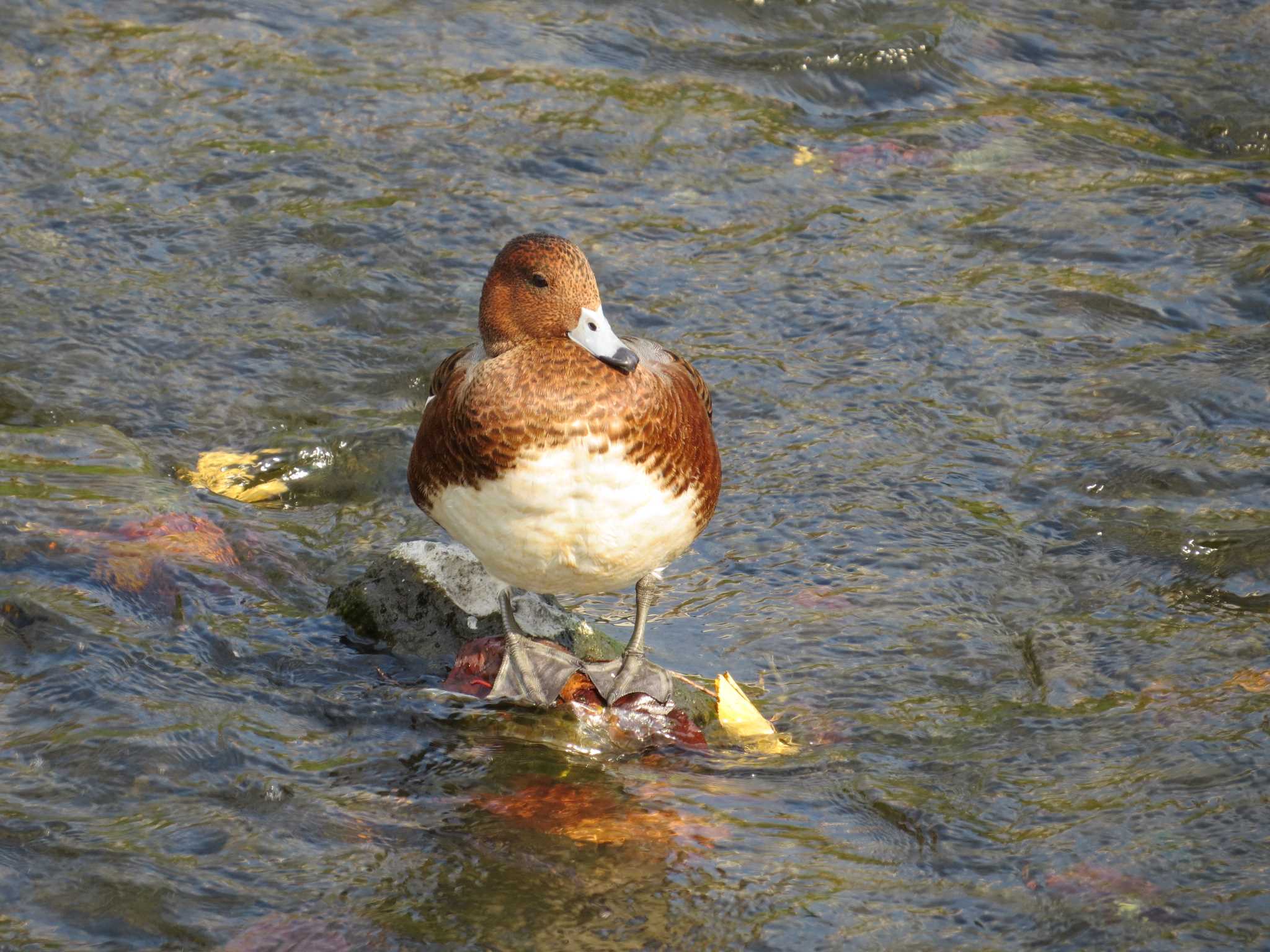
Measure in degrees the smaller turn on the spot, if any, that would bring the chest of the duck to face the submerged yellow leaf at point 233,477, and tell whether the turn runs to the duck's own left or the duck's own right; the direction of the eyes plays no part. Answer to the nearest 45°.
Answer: approximately 135° to the duck's own right

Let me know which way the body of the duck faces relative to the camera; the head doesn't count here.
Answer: toward the camera

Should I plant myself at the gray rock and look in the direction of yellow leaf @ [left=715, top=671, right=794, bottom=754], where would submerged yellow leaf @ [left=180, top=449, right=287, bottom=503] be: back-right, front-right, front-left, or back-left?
back-left
